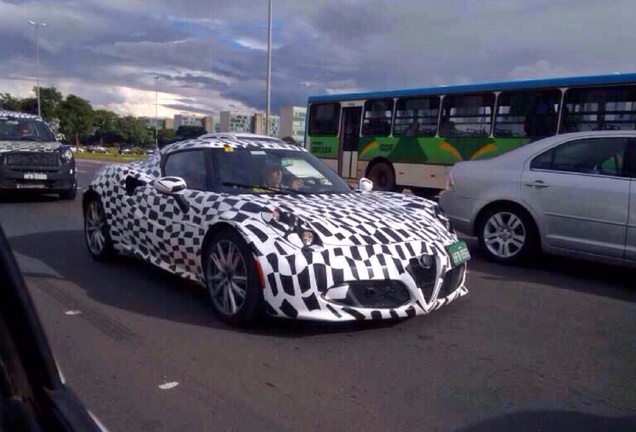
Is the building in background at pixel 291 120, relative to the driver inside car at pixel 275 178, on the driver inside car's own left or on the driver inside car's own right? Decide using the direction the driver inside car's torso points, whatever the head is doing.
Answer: on the driver inside car's own left

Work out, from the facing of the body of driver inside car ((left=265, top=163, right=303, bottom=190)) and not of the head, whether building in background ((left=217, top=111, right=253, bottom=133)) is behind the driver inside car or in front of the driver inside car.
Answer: behind

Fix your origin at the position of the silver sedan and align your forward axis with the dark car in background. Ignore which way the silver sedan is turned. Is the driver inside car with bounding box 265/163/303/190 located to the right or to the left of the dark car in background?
left

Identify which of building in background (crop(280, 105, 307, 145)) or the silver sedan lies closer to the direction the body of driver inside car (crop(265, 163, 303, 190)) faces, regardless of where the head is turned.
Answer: the silver sedan

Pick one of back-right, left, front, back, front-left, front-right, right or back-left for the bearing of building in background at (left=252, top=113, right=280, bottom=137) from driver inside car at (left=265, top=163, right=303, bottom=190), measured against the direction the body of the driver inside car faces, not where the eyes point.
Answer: back-left

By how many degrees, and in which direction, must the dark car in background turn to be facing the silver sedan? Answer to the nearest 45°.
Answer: approximately 45° to its left

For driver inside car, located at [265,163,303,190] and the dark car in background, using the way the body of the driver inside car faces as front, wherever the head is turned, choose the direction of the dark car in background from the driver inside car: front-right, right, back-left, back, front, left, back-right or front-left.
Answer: back

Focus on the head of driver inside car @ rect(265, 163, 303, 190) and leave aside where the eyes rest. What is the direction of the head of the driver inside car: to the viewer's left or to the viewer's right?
to the viewer's right

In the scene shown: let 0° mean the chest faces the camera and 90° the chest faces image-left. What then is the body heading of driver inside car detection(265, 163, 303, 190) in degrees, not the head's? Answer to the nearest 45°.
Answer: approximately 315°

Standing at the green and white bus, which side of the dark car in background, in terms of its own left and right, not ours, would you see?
left

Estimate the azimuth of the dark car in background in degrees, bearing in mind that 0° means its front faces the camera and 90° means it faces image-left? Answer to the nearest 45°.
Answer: approximately 0°
